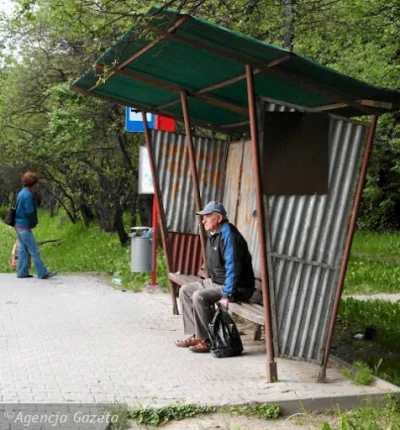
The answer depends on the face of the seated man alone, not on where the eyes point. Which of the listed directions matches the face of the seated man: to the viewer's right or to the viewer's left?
to the viewer's left

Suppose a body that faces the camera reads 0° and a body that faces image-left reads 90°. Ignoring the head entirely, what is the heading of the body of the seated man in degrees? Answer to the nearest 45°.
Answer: approximately 45°

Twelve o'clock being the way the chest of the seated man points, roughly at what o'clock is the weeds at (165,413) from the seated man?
The weeds is roughly at 11 o'clock from the seated man.

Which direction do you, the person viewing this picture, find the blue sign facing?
facing the viewer

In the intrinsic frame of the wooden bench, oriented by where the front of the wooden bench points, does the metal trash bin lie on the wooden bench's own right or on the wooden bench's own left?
on the wooden bench's own right

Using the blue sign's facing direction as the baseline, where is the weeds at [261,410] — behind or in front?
in front

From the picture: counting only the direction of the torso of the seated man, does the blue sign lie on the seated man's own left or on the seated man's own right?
on the seated man's own right

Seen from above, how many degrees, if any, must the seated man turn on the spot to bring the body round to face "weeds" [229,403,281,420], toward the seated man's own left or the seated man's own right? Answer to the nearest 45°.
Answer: approximately 45° to the seated man's own left

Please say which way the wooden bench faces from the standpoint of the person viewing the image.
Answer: facing the viewer and to the left of the viewer

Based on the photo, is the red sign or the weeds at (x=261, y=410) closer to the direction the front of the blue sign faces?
the weeds

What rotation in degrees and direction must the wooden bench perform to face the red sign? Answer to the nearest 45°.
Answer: approximately 135° to its right

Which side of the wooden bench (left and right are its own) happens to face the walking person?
right

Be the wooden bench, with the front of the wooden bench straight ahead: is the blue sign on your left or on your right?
on your right

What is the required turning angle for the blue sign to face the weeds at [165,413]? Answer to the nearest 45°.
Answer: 0° — it already faces it
